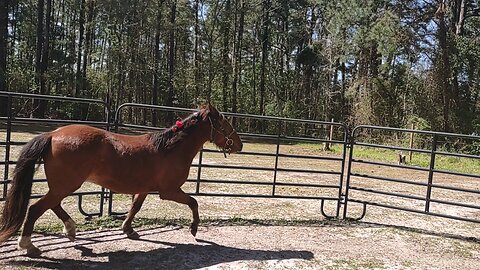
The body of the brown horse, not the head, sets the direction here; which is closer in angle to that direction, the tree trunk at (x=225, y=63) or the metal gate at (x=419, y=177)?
the metal gate

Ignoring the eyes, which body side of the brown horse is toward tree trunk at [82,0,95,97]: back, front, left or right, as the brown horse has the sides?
left

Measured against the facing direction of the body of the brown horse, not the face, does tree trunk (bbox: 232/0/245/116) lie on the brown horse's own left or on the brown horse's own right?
on the brown horse's own left

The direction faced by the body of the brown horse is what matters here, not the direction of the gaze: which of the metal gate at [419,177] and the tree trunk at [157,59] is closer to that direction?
the metal gate

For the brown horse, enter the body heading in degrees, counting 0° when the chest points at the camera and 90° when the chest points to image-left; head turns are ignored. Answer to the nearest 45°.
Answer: approximately 270°

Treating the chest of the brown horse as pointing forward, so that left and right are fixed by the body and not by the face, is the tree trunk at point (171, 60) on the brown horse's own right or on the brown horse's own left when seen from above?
on the brown horse's own left

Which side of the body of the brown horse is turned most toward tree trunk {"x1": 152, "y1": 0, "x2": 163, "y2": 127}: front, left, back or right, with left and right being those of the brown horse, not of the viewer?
left
